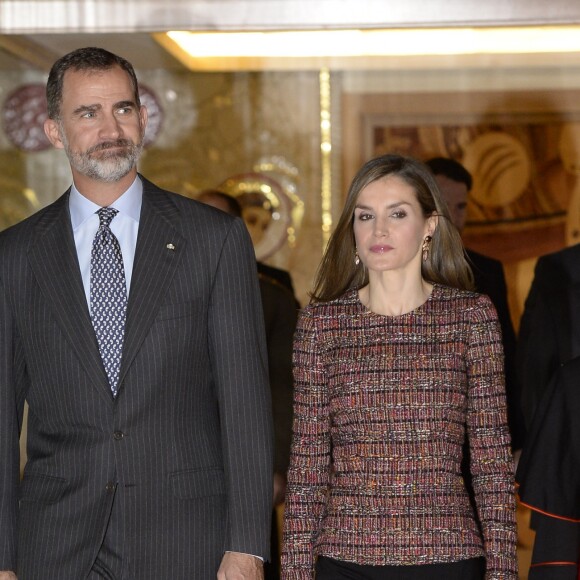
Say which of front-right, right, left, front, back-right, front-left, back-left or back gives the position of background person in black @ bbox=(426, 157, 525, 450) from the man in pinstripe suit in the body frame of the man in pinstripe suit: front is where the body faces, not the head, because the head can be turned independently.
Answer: back-left

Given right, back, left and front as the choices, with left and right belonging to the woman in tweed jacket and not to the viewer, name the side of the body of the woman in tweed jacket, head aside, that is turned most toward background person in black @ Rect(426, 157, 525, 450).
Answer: back

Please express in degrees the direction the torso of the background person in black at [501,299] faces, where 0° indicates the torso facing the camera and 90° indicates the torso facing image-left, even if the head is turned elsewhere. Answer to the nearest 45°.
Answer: approximately 0°

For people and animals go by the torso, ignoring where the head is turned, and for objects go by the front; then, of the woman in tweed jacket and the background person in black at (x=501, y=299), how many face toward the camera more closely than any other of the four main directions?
2

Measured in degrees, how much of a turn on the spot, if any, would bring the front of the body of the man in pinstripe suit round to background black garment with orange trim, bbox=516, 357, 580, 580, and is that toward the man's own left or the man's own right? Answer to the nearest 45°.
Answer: approximately 90° to the man's own left

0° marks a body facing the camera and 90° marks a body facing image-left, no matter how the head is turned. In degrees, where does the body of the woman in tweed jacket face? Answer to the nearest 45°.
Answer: approximately 0°

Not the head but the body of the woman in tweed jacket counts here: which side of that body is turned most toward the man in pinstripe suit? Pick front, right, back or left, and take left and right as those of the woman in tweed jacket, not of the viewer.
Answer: right

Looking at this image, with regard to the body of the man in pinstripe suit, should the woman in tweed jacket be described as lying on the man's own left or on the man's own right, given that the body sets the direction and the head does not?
on the man's own left
